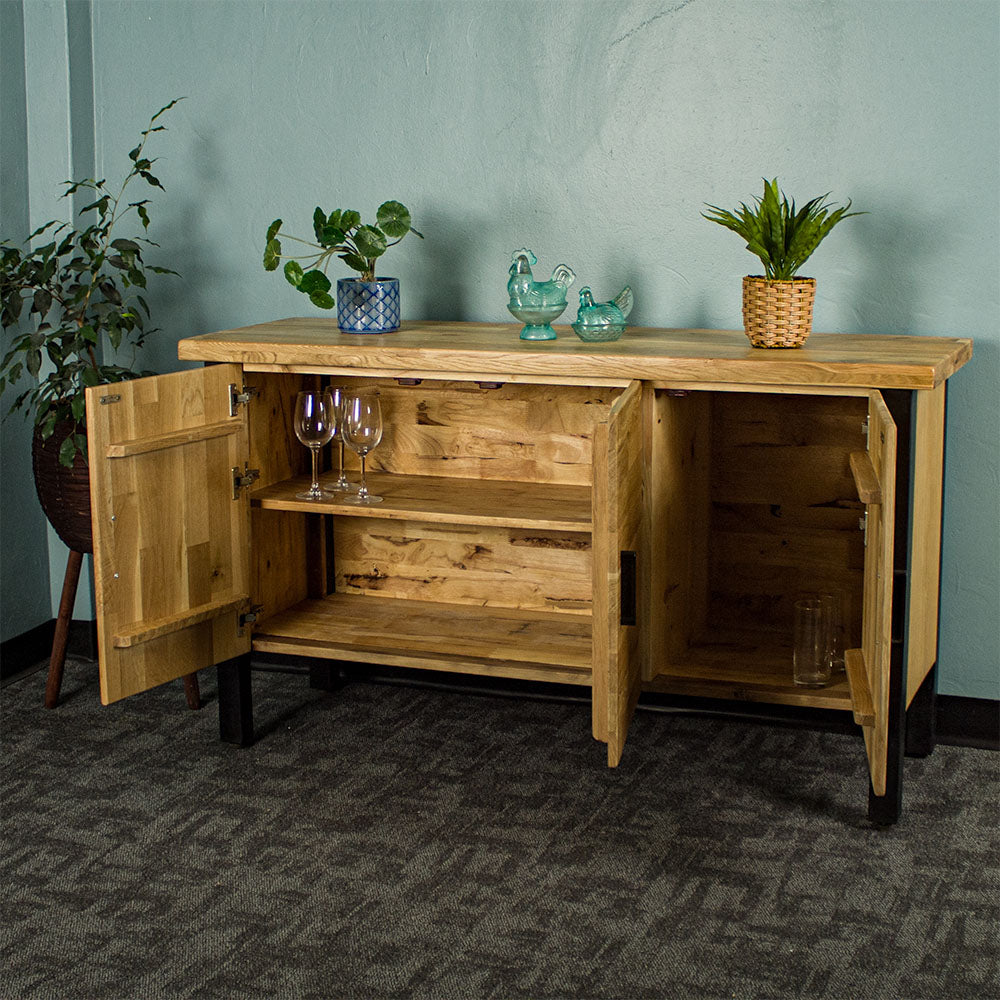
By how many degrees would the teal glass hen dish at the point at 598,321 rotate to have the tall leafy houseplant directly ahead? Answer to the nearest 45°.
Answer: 0° — it already faces it

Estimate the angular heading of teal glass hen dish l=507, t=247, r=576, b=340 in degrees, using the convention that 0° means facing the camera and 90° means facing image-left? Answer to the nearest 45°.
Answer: approximately 90°

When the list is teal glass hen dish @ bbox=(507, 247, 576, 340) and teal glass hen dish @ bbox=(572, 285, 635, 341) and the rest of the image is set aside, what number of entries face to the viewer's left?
2

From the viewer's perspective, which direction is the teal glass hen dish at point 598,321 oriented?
to the viewer's left
